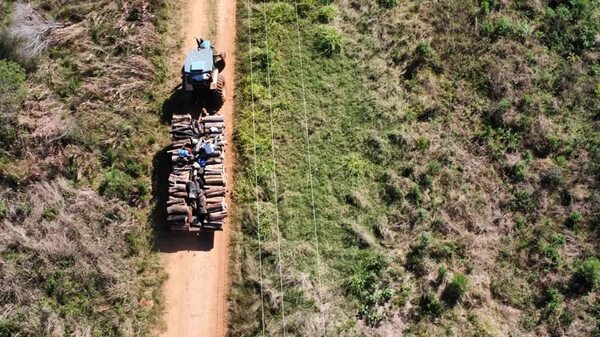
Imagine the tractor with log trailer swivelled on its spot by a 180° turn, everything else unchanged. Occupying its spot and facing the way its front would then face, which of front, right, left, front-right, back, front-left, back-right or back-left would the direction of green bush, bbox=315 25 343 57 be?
left

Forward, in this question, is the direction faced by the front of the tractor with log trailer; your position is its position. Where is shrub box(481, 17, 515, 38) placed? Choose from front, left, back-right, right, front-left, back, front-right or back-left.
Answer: right

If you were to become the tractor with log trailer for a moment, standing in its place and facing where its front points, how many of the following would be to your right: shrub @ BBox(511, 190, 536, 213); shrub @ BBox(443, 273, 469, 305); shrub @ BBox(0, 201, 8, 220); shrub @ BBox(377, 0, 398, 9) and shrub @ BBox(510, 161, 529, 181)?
4

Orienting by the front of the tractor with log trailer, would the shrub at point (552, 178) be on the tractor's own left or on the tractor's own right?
on the tractor's own right

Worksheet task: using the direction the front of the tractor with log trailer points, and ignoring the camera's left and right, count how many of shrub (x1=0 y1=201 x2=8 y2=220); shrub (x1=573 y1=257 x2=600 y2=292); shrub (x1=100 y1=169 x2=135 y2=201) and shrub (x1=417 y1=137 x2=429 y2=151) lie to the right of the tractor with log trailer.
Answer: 2

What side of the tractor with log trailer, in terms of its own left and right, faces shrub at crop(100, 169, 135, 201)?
left

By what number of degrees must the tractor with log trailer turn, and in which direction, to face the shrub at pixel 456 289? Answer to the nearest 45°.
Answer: approximately 90° to its right

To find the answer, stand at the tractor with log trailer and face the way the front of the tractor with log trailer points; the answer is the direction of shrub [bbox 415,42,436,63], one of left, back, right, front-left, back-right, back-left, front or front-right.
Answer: right

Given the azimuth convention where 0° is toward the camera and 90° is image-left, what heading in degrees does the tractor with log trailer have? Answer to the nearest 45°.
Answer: approximately 180°

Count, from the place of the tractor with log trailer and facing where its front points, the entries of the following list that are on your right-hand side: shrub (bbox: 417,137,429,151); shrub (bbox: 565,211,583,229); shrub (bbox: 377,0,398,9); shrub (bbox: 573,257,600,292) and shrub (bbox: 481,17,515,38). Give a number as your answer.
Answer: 5

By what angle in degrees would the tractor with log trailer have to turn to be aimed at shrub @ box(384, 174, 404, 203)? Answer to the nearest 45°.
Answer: approximately 90° to its right

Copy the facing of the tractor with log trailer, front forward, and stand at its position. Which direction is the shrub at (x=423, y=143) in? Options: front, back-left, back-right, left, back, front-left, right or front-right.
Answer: right

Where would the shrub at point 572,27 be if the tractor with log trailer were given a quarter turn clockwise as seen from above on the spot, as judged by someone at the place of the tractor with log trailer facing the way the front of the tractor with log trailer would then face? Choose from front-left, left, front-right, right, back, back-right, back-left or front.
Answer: front
